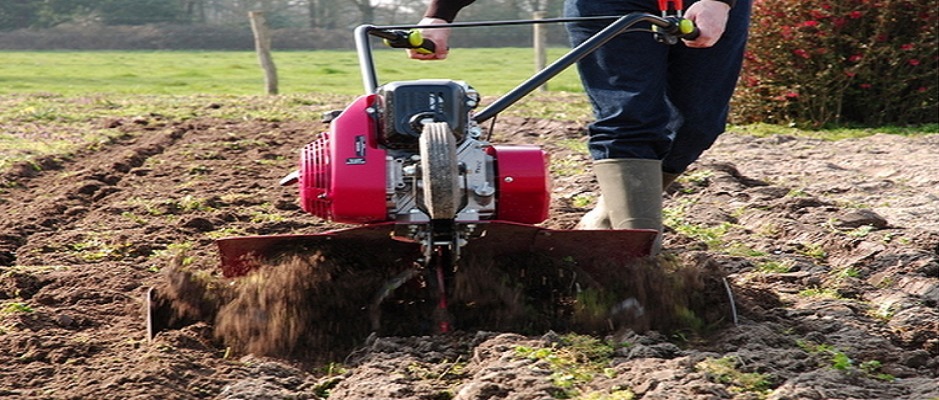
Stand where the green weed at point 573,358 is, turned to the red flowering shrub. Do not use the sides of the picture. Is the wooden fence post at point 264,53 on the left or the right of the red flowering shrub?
left

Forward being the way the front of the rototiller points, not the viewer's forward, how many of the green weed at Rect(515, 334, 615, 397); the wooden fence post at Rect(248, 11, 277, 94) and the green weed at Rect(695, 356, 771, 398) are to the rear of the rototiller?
1

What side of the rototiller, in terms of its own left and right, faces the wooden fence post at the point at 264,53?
back

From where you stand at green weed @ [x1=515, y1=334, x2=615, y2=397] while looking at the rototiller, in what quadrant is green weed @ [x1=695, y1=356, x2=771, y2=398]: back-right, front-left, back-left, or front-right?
back-right

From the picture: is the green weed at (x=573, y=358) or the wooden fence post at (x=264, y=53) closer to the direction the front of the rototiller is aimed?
the green weed

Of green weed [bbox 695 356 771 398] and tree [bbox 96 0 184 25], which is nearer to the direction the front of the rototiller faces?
the green weed

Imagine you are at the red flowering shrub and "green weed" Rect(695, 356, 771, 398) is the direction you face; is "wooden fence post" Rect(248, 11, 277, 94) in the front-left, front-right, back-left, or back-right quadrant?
back-right

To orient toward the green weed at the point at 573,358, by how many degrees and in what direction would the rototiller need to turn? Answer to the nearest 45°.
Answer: approximately 45° to its left

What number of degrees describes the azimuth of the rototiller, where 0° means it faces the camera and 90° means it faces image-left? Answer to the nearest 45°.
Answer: approximately 0°

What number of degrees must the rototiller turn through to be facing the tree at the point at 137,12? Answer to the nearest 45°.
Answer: approximately 180°
